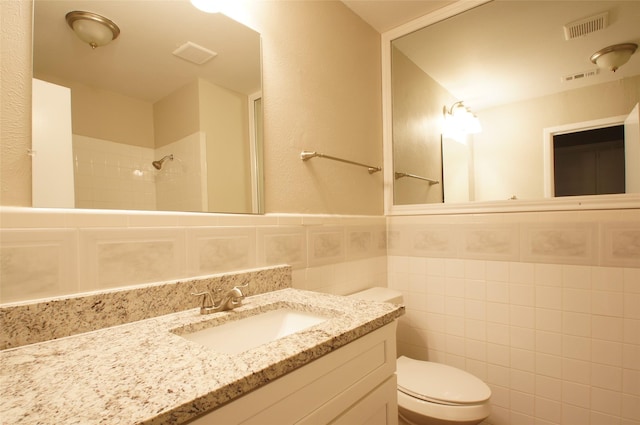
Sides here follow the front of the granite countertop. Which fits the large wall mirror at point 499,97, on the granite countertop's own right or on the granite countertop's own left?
on the granite countertop's own left

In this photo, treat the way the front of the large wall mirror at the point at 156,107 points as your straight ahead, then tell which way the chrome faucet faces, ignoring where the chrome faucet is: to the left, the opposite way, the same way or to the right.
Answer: the same way

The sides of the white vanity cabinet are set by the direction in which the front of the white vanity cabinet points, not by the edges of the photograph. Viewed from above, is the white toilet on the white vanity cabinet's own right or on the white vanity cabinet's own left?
on the white vanity cabinet's own left

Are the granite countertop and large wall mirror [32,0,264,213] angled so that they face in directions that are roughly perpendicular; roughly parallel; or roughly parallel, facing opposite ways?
roughly parallel

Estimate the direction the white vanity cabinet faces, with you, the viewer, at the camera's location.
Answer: facing the viewer and to the right of the viewer

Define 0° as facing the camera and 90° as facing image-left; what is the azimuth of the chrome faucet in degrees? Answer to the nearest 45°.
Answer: approximately 315°

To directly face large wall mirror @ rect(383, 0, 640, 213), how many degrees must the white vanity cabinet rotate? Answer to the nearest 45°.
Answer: approximately 90° to its left

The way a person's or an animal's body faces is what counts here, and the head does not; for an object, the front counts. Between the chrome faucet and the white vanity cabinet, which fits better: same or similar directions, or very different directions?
same or similar directions

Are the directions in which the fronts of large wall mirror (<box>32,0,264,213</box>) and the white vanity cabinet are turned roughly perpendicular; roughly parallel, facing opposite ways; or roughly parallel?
roughly parallel
